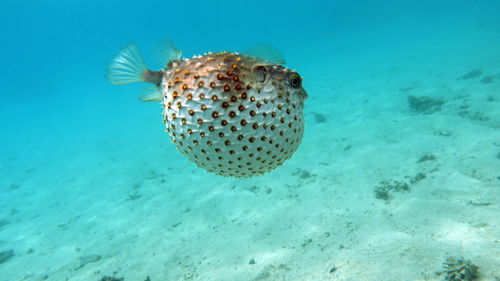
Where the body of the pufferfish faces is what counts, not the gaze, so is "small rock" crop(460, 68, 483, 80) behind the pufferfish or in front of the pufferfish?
in front

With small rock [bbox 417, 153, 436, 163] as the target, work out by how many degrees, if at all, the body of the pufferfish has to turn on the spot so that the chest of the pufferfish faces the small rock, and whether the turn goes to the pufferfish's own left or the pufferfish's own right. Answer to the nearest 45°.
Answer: approximately 45° to the pufferfish's own left

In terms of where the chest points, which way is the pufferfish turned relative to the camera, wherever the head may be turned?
to the viewer's right

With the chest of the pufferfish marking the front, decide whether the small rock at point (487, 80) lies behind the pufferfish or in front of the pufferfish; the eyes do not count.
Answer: in front
